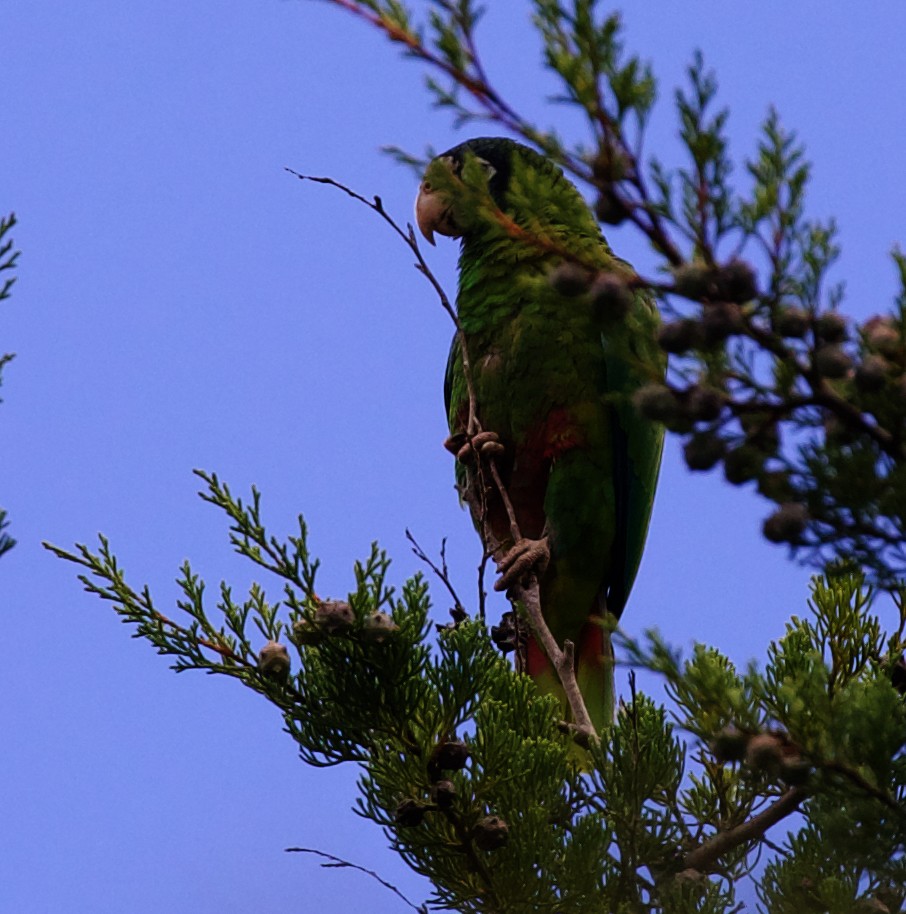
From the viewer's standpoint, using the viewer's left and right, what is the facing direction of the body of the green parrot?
facing the viewer and to the left of the viewer

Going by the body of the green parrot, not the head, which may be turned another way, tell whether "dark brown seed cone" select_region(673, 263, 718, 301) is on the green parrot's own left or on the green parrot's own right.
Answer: on the green parrot's own left

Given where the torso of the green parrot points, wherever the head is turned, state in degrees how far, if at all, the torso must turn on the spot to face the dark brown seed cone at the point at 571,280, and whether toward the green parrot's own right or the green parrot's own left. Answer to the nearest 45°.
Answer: approximately 45° to the green parrot's own left

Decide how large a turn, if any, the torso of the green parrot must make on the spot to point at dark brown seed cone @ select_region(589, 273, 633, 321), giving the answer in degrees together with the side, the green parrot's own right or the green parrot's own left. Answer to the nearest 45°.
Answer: approximately 45° to the green parrot's own left
